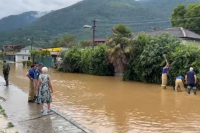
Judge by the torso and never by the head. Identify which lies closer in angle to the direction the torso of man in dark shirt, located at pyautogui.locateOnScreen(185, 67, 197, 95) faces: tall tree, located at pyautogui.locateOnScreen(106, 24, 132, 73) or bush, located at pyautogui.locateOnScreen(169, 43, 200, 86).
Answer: the bush

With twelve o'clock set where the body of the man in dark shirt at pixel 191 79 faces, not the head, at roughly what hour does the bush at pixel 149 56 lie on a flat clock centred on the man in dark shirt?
The bush is roughly at 11 o'clock from the man in dark shirt.

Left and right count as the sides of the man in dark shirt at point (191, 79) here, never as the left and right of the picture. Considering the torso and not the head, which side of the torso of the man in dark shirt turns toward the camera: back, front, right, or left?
back
